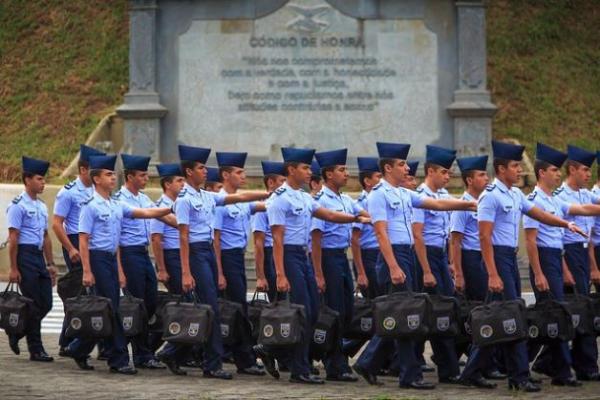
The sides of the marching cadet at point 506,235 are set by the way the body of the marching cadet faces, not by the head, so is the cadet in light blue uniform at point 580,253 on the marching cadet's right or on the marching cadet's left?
on the marching cadet's left
